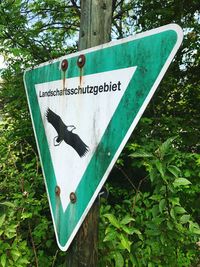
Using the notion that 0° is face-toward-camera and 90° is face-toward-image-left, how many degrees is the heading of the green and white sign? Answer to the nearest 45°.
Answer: approximately 45°
